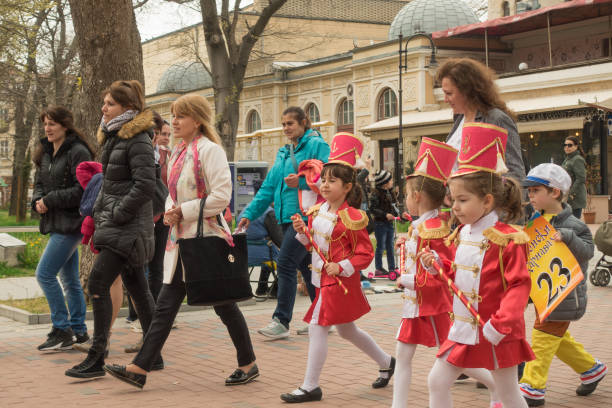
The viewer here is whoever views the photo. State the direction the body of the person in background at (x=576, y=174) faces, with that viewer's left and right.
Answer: facing the viewer and to the left of the viewer

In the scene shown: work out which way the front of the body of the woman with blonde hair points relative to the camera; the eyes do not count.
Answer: to the viewer's left

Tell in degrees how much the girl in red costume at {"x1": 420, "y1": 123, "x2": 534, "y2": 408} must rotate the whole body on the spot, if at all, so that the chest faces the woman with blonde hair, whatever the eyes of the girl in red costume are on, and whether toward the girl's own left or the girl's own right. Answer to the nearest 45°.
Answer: approximately 90° to the girl's own right

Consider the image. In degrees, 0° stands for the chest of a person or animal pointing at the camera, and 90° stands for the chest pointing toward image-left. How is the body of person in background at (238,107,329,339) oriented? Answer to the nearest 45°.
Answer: approximately 45°

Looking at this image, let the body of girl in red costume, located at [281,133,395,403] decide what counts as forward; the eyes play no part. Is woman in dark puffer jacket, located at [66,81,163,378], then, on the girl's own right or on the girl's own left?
on the girl's own right

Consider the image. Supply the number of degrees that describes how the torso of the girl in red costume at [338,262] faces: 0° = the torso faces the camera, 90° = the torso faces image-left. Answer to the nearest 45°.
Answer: approximately 45°

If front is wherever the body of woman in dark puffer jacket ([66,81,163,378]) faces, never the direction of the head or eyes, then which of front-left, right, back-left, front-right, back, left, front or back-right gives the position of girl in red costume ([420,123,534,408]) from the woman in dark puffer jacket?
back-left

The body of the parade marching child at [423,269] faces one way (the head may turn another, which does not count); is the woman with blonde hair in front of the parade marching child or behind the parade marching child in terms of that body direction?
in front

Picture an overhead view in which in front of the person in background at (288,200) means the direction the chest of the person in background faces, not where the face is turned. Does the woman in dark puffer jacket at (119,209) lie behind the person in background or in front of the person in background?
in front

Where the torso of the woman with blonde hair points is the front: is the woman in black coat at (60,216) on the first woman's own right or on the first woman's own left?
on the first woman's own right

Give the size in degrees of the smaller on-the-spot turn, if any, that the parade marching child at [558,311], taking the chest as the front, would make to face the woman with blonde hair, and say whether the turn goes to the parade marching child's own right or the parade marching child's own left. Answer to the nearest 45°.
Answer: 0° — they already face them

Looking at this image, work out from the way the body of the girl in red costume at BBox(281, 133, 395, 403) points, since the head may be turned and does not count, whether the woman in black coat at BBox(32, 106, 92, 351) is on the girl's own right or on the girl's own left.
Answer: on the girl's own right

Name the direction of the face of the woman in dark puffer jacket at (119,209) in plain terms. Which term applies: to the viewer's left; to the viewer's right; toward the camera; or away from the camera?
to the viewer's left

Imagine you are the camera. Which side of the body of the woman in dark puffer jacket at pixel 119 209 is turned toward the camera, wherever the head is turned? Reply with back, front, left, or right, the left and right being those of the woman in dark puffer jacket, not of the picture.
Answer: left

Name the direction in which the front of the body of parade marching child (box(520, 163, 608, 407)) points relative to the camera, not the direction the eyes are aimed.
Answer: to the viewer's left

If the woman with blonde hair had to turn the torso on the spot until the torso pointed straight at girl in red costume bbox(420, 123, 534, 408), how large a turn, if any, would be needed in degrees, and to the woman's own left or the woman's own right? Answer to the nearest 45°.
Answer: approximately 135° to the woman's own left

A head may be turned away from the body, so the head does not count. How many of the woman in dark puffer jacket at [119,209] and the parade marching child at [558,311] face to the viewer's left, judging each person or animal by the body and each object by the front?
2
